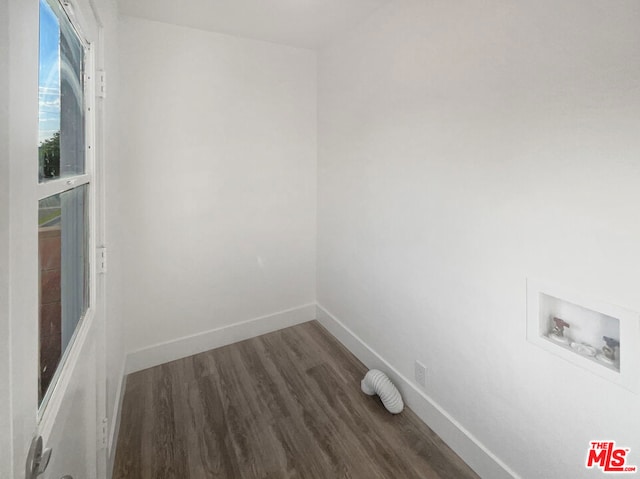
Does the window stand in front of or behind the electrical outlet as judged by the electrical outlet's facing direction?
in front

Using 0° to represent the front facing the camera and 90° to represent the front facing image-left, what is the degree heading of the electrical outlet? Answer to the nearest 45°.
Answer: approximately 45°
